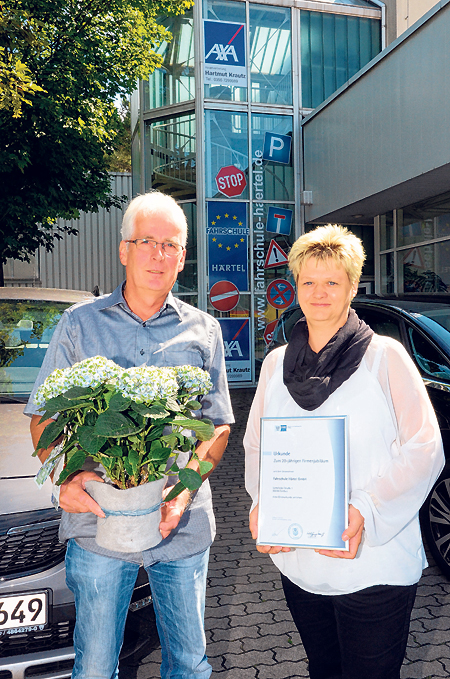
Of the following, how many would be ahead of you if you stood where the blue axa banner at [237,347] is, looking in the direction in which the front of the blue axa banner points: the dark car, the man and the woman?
3

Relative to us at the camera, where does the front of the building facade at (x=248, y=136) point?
facing the viewer

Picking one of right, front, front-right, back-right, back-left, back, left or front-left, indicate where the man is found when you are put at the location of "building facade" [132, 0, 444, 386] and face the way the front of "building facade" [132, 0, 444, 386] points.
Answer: front

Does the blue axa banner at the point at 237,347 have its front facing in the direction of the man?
yes

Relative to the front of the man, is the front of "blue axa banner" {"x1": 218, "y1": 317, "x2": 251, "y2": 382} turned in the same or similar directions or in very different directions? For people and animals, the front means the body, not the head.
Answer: same or similar directions

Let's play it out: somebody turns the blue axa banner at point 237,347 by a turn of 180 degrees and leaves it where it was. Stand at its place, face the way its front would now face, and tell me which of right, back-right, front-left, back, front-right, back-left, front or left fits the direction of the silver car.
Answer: back

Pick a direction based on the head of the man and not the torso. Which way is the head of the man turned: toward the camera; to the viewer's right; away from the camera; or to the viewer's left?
toward the camera

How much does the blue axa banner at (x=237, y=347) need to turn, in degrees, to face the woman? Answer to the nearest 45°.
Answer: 0° — it already faces them

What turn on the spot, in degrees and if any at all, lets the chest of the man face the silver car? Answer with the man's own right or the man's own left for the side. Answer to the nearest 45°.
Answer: approximately 135° to the man's own right

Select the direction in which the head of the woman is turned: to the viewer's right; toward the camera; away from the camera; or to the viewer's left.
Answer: toward the camera

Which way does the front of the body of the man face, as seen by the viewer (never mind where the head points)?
toward the camera

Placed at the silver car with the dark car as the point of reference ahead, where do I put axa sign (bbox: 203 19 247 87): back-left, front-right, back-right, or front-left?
front-left

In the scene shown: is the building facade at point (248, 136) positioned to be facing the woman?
yes
